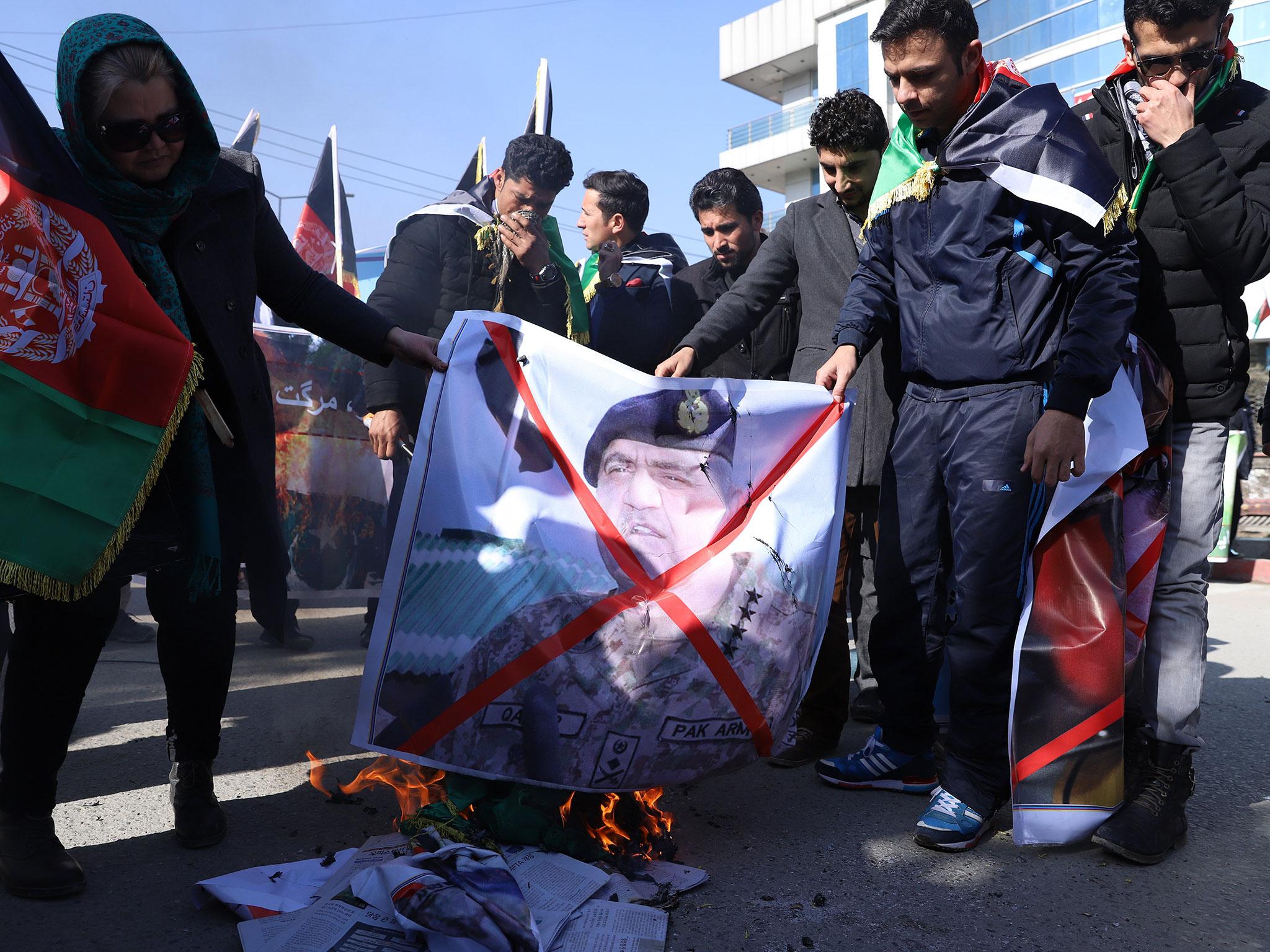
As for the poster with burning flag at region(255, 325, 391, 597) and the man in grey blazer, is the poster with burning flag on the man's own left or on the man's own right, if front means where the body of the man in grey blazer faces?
on the man's own right

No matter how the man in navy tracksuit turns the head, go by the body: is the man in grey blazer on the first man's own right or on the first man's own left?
on the first man's own right

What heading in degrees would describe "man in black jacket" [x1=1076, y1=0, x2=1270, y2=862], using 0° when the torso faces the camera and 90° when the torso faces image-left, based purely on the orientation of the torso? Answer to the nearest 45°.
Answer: approximately 45°

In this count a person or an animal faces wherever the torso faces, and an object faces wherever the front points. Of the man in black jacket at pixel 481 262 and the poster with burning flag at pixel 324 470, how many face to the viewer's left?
0

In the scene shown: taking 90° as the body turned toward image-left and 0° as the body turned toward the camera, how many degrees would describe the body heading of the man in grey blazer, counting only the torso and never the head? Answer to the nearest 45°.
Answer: approximately 45°

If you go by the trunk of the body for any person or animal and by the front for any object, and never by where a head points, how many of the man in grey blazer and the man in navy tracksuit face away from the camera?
0

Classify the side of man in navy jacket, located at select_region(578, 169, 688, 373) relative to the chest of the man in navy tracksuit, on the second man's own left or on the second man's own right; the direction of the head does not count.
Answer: on the second man's own right

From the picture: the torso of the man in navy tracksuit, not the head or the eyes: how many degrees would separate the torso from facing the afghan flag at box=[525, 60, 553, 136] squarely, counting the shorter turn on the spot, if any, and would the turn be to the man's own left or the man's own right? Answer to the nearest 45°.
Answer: approximately 90° to the man's own right

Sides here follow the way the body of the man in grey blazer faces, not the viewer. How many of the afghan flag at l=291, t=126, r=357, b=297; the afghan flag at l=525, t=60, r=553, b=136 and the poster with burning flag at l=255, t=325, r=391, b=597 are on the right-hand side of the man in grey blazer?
3

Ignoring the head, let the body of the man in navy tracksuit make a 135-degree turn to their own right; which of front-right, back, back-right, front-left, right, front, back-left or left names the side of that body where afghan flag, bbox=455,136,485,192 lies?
front-left

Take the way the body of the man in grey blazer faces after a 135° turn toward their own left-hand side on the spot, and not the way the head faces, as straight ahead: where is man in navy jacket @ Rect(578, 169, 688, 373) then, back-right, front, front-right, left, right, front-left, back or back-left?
back-left
